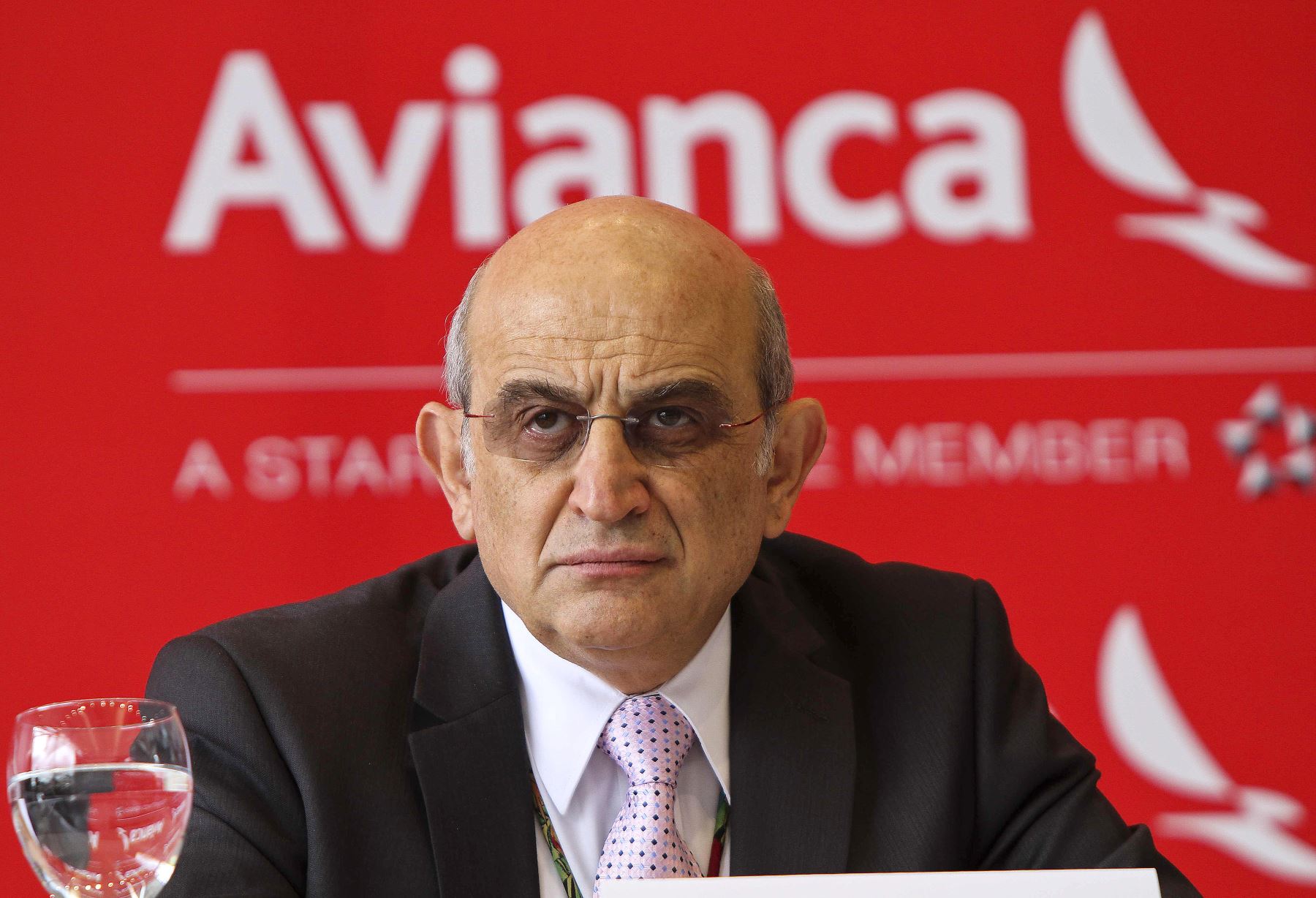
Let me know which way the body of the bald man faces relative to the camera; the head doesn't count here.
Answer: toward the camera

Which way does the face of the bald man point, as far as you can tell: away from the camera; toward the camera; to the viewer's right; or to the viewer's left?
toward the camera

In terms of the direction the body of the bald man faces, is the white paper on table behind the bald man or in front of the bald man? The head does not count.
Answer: in front

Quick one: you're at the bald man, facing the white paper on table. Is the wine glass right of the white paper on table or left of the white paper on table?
right

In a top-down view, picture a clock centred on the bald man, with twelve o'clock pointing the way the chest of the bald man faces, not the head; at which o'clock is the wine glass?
The wine glass is roughly at 1 o'clock from the bald man.

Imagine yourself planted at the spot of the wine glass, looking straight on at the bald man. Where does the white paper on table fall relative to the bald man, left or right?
right
